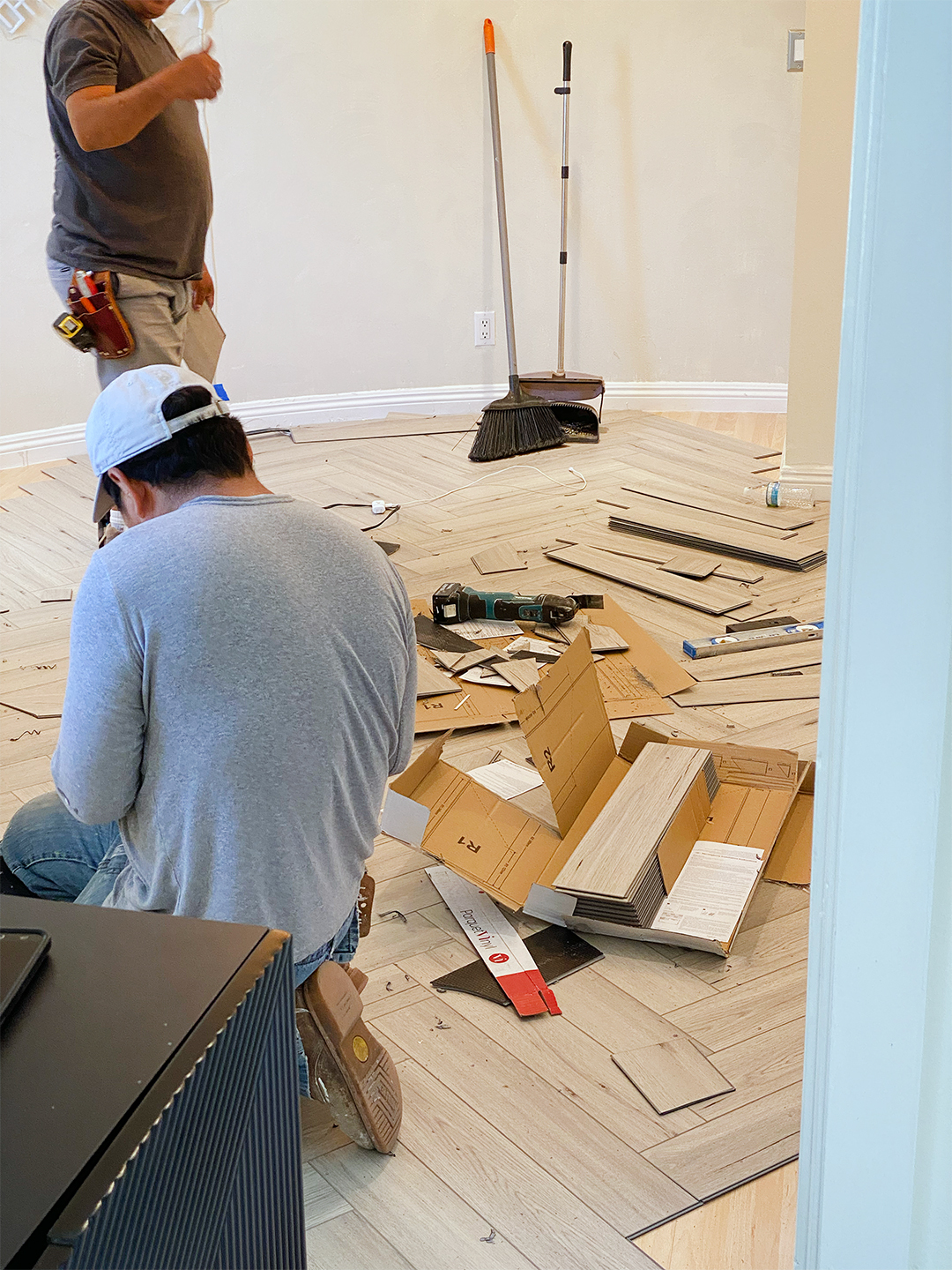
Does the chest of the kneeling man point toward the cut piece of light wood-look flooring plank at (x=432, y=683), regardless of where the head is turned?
no

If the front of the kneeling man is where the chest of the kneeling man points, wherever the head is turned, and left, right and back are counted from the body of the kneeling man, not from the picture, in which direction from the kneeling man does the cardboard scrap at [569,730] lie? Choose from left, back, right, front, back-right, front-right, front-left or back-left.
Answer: right

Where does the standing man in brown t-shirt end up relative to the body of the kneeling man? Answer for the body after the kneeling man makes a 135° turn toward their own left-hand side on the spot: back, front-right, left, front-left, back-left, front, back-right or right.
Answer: back

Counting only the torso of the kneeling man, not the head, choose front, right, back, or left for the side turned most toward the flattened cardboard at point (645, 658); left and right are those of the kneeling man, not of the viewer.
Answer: right

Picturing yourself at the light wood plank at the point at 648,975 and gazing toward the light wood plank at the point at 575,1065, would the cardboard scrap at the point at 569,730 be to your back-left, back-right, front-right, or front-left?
back-right

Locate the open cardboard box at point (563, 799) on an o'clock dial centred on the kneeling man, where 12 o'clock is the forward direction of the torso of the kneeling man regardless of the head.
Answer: The open cardboard box is roughly at 3 o'clock from the kneeling man.

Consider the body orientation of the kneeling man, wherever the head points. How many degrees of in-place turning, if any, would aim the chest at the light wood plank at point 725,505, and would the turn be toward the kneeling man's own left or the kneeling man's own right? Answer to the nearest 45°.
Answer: approximately 90° to the kneeling man's own right

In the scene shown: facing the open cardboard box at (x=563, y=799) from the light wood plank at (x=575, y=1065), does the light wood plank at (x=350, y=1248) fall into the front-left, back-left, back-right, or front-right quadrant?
back-left

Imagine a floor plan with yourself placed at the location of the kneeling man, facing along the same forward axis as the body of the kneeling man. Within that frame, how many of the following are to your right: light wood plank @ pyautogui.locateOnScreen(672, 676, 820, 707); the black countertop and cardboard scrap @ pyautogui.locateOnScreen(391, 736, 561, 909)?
2

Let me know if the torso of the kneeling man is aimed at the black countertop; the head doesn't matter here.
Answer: no

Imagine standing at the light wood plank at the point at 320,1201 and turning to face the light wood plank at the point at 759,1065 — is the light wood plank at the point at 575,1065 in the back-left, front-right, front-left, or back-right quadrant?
front-left

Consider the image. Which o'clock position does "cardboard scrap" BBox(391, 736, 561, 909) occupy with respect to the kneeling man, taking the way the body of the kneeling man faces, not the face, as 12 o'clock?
The cardboard scrap is roughly at 3 o'clock from the kneeling man.

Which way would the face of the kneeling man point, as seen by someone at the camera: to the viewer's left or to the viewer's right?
to the viewer's left

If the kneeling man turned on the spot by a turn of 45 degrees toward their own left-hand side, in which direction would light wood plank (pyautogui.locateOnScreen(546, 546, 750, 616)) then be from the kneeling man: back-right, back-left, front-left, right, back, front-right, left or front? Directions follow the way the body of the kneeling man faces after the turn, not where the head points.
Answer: back-right

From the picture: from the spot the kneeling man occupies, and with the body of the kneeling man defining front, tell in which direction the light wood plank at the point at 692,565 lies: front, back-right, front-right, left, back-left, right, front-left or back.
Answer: right

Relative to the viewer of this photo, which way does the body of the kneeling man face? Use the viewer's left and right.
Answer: facing away from the viewer and to the left of the viewer

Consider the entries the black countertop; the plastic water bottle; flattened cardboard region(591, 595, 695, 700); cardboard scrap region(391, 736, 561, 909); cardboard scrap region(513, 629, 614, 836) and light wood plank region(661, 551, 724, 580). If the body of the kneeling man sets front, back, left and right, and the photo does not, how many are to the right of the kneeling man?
5
